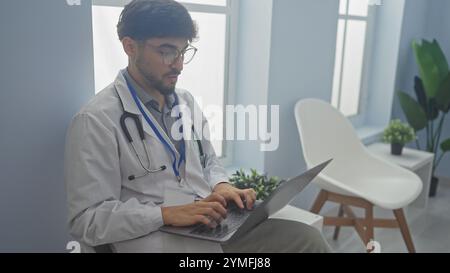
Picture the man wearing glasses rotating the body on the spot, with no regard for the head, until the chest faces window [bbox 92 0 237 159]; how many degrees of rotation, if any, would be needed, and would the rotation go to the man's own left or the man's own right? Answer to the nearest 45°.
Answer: approximately 135° to the man's own left

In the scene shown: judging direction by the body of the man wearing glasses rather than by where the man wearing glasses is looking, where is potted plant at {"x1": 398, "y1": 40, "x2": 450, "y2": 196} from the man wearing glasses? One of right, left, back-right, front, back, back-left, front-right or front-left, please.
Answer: left

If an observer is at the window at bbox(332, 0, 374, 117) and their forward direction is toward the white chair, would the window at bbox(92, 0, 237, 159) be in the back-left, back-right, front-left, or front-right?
front-right

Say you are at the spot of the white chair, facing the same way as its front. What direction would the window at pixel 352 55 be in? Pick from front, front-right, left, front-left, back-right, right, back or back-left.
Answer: back-left

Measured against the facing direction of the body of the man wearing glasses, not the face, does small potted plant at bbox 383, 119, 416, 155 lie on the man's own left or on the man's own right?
on the man's own left

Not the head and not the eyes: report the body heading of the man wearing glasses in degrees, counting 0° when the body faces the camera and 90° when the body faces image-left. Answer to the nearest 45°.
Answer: approximately 315°

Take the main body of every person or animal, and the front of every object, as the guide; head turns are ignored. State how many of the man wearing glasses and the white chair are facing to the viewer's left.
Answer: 0
